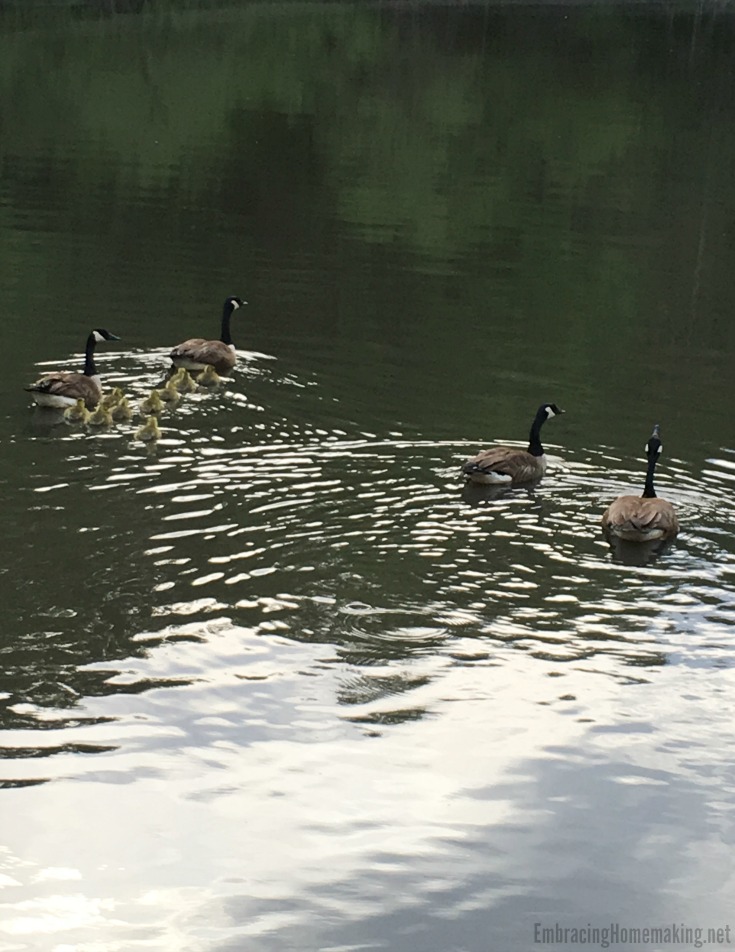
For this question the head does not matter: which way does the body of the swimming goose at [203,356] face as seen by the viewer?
to the viewer's right

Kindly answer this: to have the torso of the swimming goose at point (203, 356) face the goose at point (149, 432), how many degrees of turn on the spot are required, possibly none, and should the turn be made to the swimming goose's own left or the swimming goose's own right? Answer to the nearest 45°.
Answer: approximately 90° to the swimming goose's own right

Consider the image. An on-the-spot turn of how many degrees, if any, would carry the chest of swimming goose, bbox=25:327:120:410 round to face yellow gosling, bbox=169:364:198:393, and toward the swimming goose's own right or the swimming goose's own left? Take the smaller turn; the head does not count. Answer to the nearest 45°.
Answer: approximately 45° to the swimming goose's own left

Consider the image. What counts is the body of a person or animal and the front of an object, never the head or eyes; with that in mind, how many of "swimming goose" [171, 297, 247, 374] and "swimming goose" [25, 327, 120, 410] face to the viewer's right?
2

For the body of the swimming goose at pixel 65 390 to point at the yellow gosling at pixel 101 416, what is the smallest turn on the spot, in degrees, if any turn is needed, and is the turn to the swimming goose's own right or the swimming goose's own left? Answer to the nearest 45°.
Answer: approximately 45° to the swimming goose's own right

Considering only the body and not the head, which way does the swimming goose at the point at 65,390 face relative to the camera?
to the viewer's right
